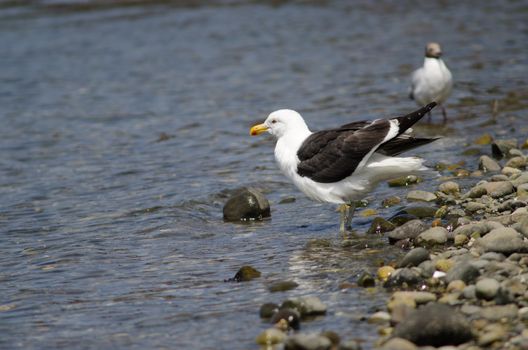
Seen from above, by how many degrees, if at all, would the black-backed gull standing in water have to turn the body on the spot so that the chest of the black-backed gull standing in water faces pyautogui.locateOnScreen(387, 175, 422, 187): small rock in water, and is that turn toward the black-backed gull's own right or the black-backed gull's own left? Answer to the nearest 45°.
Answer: approximately 90° to the black-backed gull's own right

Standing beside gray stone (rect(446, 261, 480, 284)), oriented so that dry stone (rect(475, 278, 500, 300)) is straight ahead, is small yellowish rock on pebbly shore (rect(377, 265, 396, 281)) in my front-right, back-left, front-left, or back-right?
back-right

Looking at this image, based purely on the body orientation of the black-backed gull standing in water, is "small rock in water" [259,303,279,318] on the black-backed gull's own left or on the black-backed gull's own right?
on the black-backed gull's own left

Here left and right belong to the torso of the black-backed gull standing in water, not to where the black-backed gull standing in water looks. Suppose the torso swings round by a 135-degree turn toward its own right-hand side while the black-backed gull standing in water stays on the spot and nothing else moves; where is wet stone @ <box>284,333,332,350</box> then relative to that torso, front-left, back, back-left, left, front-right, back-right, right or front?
back-right

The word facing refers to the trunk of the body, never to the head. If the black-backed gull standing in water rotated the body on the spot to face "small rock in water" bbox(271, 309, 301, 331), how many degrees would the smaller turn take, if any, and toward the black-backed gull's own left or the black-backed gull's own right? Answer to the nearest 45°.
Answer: approximately 90° to the black-backed gull's own left

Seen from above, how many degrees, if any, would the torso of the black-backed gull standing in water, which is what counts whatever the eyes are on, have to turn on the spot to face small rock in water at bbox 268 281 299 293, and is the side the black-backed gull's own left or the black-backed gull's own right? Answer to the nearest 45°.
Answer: approximately 90° to the black-backed gull's own left

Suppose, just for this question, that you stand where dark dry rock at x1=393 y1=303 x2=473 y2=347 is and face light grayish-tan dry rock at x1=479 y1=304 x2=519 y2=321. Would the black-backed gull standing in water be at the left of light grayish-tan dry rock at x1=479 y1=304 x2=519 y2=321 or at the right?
left

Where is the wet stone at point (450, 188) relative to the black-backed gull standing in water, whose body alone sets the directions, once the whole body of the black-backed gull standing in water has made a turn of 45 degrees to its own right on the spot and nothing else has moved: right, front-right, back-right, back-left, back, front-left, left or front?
right

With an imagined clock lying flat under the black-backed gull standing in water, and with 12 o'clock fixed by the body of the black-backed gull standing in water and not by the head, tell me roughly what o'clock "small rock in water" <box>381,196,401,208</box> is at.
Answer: The small rock in water is roughly at 4 o'clock from the black-backed gull standing in water.

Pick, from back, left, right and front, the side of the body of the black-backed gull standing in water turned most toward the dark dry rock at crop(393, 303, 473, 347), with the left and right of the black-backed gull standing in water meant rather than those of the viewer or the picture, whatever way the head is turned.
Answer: left

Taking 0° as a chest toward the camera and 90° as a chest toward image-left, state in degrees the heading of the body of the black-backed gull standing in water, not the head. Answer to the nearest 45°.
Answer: approximately 90°

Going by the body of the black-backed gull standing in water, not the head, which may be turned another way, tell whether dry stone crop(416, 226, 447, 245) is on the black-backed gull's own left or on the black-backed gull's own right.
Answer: on the black-backed gull's own left

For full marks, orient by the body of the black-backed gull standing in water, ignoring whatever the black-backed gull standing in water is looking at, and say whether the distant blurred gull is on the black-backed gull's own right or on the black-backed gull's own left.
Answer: on the black-backed gull's own right

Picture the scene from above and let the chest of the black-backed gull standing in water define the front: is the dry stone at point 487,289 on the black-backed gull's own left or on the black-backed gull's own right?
on the black-backed gull's own left

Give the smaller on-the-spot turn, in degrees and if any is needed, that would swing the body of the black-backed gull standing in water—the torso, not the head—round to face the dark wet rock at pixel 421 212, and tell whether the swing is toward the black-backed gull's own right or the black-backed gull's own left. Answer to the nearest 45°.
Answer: approximately 180°

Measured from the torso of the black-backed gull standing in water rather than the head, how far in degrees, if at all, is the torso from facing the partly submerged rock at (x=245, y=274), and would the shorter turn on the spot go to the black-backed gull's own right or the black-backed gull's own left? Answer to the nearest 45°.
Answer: approximately 45° to the black-backed gull's own left

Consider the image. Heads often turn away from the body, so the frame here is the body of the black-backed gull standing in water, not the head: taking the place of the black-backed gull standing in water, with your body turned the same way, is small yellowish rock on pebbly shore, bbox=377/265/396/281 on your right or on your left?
on your left
